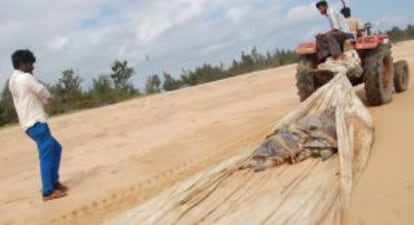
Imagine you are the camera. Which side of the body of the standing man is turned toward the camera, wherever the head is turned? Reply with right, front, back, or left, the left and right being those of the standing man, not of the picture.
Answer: right

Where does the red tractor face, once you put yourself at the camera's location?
facing away from the viewer and to the right of the viewer

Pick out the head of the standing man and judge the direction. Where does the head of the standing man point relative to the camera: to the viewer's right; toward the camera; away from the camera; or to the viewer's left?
to the viewer's right

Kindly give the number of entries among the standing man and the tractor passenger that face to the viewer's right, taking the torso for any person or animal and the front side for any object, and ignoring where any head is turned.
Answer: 1

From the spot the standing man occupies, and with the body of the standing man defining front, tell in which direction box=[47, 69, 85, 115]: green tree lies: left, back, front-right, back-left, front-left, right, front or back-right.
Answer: left

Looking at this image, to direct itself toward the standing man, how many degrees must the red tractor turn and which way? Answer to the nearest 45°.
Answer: approximately 180°
